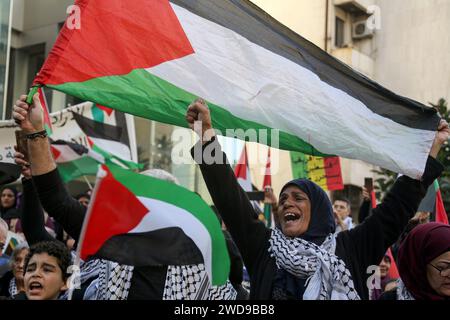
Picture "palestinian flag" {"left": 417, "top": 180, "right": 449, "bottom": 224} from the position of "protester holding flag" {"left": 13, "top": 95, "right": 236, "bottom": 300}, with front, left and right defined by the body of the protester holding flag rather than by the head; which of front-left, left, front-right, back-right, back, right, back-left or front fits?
back-left

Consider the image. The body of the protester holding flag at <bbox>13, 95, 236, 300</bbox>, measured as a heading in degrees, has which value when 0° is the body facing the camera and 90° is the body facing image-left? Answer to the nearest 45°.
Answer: approximately 0°

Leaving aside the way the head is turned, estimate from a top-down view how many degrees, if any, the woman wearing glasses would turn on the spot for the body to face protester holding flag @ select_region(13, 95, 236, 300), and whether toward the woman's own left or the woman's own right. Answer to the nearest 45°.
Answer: approximately 135° to the woman's own right

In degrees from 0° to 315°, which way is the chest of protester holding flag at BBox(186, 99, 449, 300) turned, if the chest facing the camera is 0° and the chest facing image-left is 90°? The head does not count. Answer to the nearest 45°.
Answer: approximately 45°

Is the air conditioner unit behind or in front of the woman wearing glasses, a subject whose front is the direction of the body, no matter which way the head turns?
behind

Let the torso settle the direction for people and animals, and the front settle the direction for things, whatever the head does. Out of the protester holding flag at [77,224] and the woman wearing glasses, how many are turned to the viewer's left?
0

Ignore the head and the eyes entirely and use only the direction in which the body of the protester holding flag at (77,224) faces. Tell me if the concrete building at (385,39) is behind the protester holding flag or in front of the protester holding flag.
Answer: behind

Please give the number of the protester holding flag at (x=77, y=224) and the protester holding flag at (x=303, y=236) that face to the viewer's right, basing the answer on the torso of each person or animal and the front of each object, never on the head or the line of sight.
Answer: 0

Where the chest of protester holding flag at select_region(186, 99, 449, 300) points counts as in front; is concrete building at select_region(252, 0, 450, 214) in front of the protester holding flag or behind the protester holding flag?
behind

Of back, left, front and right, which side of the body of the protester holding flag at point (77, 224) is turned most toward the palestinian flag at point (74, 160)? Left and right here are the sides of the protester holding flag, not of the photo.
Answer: back

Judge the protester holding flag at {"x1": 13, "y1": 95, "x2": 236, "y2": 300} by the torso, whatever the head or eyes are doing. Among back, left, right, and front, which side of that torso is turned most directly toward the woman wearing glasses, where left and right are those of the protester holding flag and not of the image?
left
